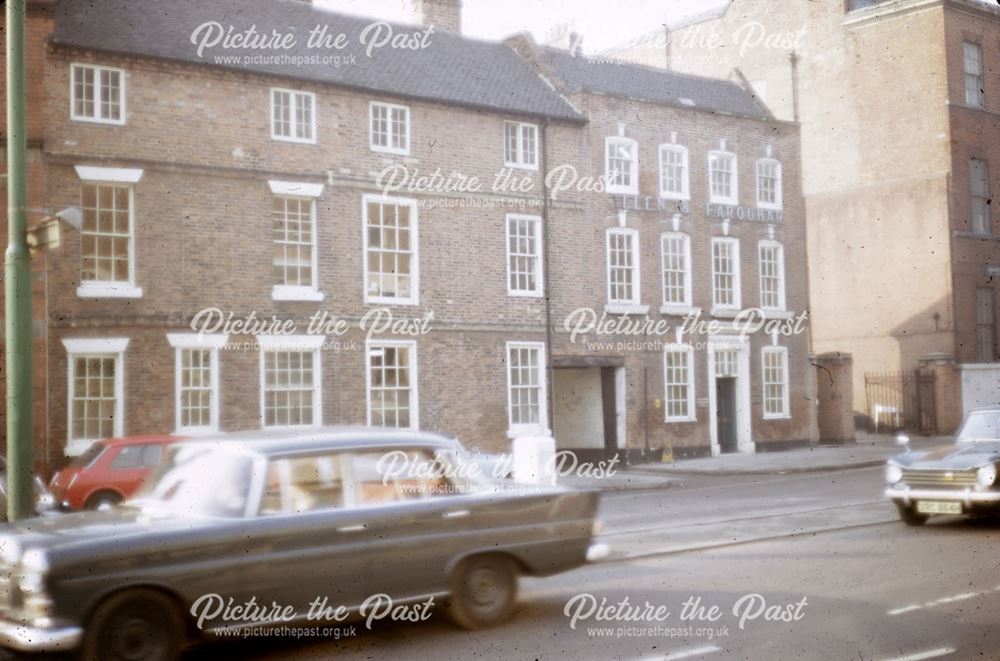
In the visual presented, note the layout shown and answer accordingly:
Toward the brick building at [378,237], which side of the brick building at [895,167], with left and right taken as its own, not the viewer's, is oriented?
right

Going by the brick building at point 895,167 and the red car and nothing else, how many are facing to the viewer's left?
0

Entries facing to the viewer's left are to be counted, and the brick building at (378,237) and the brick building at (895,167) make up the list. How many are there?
0

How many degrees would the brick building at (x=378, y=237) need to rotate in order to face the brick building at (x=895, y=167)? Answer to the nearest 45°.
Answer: approximately 90° to its left

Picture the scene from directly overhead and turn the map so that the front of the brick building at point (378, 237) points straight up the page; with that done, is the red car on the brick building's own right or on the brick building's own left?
on the brick building's own right

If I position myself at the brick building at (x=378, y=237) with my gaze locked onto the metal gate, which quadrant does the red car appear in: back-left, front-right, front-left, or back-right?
back-right

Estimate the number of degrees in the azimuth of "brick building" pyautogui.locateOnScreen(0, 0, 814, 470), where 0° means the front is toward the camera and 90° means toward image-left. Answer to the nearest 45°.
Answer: approximately 315°

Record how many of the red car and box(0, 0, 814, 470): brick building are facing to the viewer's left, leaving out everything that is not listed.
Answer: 0

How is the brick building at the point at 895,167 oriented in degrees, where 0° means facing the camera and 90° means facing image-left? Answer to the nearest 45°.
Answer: approximately 315°

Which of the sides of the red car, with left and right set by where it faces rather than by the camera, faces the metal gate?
front

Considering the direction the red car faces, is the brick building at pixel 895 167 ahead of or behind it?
ahead

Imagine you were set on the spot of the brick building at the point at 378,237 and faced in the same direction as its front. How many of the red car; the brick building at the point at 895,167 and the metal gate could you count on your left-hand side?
2
